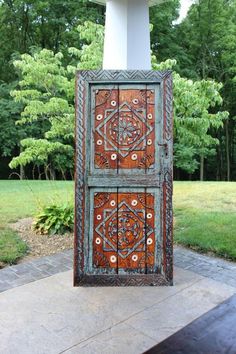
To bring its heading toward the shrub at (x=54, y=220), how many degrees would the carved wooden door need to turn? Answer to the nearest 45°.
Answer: approximately 135° to its right

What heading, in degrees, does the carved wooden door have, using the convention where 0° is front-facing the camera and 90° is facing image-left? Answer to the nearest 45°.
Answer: approximately 0°

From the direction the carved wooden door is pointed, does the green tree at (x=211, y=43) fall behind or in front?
behind

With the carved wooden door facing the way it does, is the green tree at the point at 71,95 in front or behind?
behind
